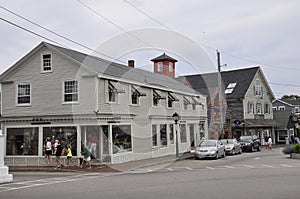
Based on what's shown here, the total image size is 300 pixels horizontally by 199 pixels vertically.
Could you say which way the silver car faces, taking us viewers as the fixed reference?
facing the viewer and to the left of the viewer

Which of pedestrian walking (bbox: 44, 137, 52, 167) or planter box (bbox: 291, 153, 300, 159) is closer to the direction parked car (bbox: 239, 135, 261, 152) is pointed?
the pedestrian walking

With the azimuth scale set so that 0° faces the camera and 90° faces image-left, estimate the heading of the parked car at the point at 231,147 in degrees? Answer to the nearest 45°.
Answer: approximately 45°

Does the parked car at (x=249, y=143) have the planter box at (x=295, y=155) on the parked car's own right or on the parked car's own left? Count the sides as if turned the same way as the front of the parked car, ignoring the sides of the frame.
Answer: on the parked car's own left

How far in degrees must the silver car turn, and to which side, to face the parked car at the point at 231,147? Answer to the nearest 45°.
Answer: approximately 135° to its right

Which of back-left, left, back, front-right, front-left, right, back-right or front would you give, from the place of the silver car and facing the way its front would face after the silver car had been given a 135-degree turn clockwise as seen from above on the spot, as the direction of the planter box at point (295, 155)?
right

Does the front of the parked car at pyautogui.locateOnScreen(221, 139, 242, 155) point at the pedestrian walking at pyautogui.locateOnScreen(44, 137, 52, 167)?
yes

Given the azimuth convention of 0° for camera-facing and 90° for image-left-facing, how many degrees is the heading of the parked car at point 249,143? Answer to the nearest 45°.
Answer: approximately 45°

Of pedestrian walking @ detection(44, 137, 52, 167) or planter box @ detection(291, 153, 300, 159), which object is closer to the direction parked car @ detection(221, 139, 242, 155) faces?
the pedestrian walking

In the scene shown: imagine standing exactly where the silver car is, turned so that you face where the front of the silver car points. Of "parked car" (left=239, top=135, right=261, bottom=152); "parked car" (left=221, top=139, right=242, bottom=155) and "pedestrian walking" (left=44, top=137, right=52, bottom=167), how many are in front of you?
1

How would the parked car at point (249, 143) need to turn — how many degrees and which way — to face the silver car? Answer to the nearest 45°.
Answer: approximately 45° to its left

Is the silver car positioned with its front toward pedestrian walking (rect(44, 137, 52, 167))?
yes

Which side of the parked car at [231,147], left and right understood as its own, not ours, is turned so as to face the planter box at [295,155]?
left
